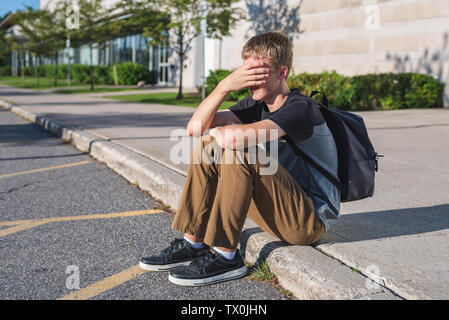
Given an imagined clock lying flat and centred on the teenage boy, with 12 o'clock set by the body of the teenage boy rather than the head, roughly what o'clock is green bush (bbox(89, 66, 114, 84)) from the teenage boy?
The green bush is roughly at 4 o'clock from the teenage boy.

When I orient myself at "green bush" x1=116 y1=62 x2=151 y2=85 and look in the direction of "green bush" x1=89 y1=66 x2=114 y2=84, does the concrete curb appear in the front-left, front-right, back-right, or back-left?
back-left

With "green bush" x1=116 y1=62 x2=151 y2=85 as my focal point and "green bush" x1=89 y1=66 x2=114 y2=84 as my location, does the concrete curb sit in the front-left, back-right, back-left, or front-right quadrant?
front-right

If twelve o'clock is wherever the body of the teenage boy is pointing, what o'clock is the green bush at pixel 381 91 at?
The green bush is roughly at 5 o'clock from the teenage boy.

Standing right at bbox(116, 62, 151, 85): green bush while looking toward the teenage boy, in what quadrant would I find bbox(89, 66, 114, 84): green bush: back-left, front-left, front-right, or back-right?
back-right

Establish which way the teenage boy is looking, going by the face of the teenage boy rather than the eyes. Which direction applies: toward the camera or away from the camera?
toward the camera

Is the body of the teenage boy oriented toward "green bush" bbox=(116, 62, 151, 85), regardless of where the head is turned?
no
